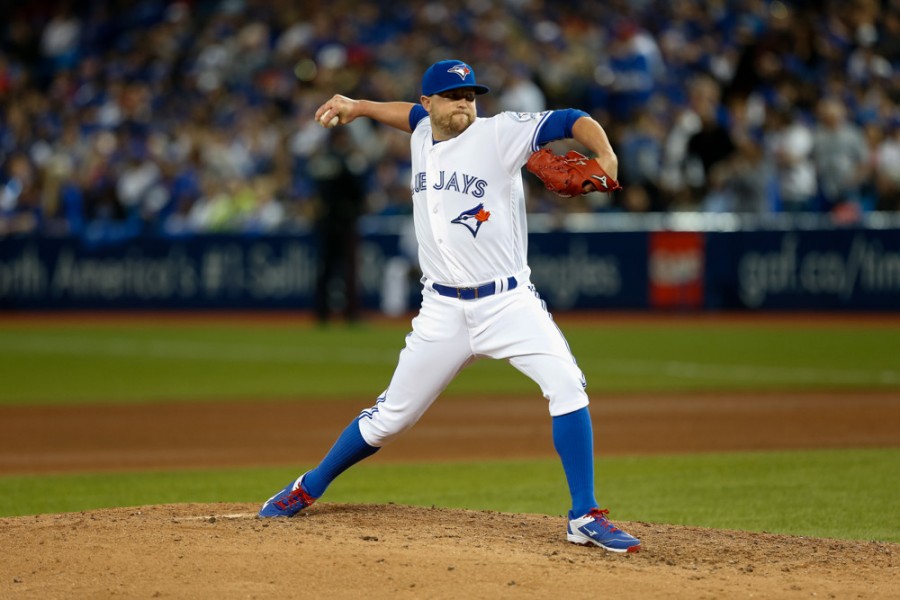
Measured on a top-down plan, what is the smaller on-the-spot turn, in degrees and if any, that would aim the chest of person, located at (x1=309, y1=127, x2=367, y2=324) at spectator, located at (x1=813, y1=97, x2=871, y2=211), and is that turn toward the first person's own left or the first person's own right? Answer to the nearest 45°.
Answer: approximately 90° to the first person's own left

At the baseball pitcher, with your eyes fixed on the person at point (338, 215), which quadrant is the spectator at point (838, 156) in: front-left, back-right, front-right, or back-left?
front-right

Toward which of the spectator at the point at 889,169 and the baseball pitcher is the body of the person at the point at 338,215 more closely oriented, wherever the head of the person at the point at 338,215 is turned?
the baseball pitcher

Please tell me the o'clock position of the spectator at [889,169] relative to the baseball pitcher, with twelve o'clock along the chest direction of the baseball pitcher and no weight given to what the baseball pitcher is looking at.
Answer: The spectator is roughly at 7 o'clock from the baseball pitcher.

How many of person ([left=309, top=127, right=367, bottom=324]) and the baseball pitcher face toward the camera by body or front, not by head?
2

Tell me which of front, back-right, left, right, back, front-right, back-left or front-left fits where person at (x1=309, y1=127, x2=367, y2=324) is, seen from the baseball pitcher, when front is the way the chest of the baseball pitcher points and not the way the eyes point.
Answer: back

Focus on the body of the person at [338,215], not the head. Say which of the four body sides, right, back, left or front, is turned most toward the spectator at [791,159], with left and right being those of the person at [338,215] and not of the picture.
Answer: left

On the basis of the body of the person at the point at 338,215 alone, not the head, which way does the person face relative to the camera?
toward the camera

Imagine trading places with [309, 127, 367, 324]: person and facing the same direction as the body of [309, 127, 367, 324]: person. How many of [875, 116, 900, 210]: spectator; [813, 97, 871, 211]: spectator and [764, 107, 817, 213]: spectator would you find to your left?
3

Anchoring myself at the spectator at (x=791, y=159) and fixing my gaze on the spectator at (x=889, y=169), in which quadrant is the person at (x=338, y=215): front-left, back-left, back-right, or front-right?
back-right

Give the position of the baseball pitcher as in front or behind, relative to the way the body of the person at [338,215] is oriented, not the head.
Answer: in front
